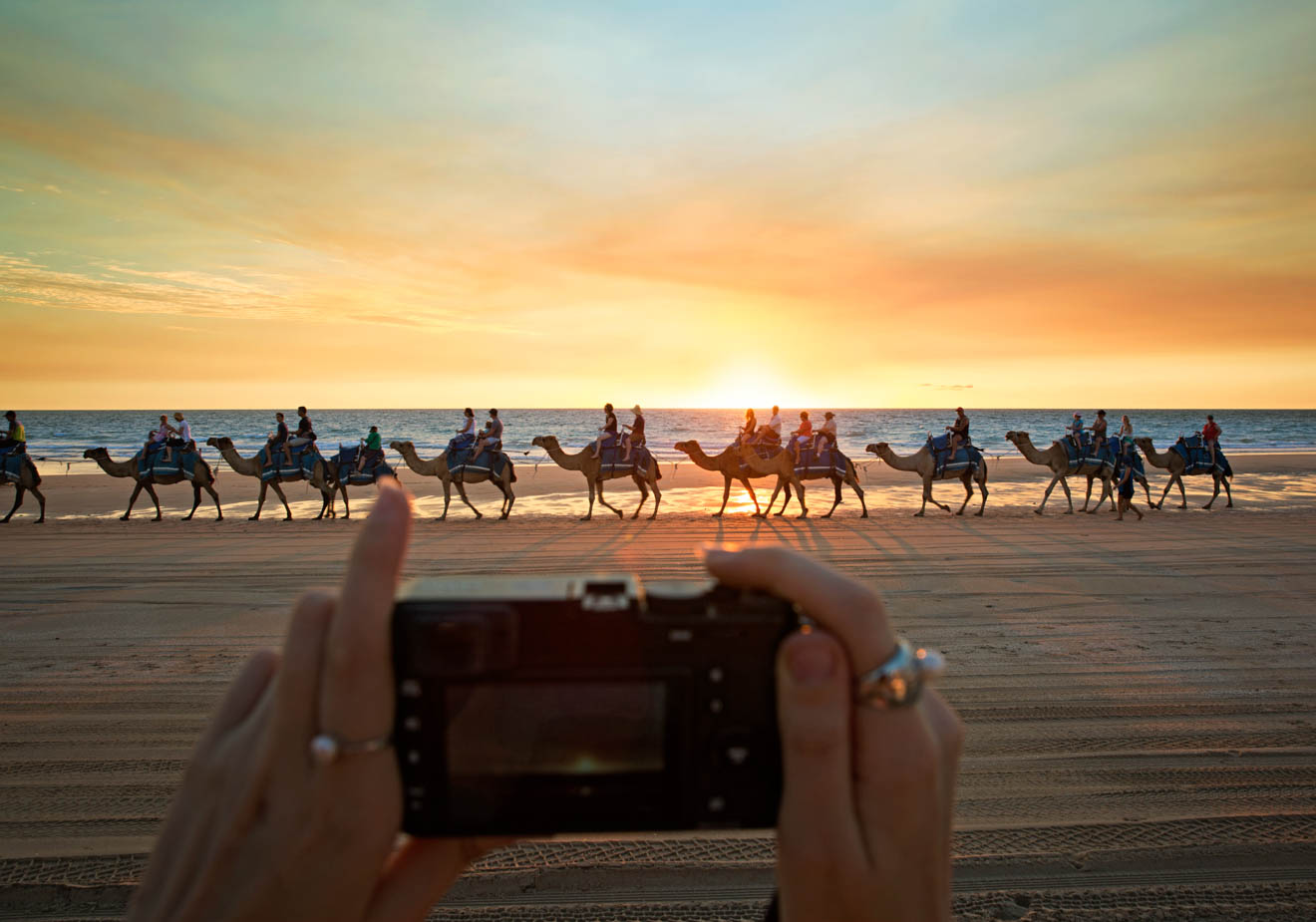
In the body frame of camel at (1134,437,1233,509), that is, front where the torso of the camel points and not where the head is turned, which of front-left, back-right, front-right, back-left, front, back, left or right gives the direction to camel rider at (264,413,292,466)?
front-left

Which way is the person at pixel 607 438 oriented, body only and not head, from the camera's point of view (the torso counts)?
to the viewer's left

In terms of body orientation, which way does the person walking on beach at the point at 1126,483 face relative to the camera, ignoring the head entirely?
to the viewer's left

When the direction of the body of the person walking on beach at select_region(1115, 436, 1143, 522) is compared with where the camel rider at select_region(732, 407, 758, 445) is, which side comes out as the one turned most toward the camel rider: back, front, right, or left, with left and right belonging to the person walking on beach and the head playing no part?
front

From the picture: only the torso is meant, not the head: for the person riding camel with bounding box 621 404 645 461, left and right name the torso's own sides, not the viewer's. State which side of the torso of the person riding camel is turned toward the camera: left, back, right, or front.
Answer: left

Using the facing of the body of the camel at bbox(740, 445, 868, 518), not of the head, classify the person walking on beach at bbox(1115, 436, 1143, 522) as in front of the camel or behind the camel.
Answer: behind

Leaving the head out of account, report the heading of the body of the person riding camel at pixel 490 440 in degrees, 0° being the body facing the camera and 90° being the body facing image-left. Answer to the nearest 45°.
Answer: approximately 90°

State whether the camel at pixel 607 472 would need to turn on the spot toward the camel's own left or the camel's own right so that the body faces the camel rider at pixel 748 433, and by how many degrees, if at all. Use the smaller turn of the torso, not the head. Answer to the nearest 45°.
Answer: approximately 180°

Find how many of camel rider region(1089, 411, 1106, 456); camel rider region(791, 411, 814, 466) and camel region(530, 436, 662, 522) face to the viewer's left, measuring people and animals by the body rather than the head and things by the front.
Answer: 3

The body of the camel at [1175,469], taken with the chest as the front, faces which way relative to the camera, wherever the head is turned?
to the viewer's left

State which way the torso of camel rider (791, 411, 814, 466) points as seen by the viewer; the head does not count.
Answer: to the viewer's left

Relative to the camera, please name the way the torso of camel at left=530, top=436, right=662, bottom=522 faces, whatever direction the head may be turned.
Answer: to the viewer's left

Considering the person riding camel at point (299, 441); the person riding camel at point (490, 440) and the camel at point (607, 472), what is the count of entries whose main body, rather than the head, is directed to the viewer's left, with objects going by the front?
3

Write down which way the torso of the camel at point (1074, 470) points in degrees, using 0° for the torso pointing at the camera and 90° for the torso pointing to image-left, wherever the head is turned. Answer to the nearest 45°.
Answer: approximately 90°

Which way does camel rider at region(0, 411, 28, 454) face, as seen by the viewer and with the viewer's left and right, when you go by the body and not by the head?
facing to the left of the viewer

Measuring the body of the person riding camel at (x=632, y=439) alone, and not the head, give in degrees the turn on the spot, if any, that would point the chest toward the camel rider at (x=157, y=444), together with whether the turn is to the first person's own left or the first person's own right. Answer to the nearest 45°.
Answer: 0° — they already face them

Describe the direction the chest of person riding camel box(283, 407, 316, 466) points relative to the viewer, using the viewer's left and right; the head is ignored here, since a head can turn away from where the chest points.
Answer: facing to the left of the viewer

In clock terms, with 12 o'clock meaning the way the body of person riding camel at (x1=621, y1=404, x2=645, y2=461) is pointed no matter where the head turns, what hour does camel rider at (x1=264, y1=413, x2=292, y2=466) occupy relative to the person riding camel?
The camel rider is roughly at 12 o'clock from the person riding camel.
